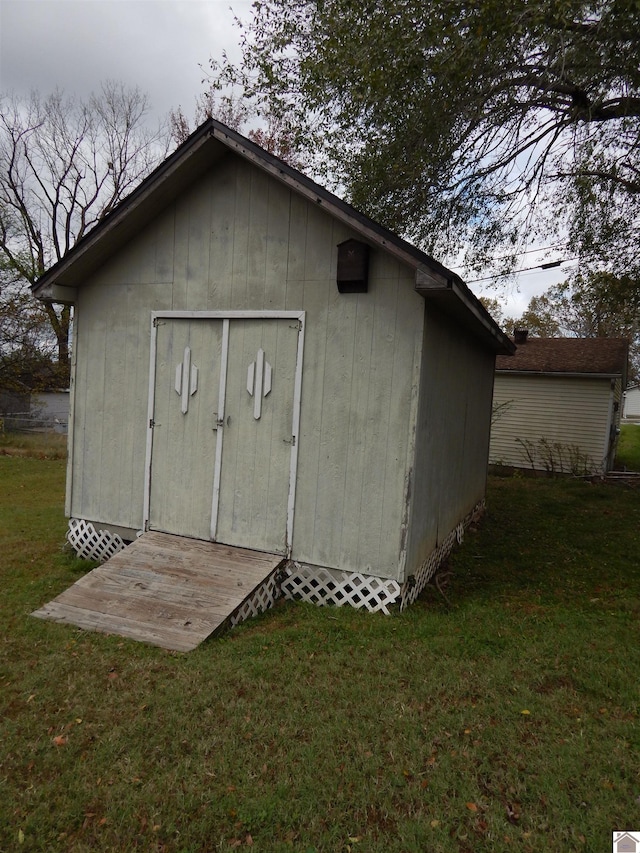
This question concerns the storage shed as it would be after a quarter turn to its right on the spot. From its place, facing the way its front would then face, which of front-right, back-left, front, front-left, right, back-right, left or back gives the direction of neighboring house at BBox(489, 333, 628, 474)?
right

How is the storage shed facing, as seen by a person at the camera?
facing the viewer and to the left of the viewer

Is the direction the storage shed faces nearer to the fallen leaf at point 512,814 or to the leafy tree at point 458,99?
the fallen leaf

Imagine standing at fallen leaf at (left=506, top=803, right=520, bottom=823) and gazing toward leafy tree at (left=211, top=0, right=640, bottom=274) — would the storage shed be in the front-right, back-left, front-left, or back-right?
front-left

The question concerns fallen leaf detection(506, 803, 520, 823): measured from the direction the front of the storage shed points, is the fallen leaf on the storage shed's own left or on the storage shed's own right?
on the storage shed's own left

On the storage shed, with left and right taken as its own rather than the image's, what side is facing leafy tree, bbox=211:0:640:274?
back
